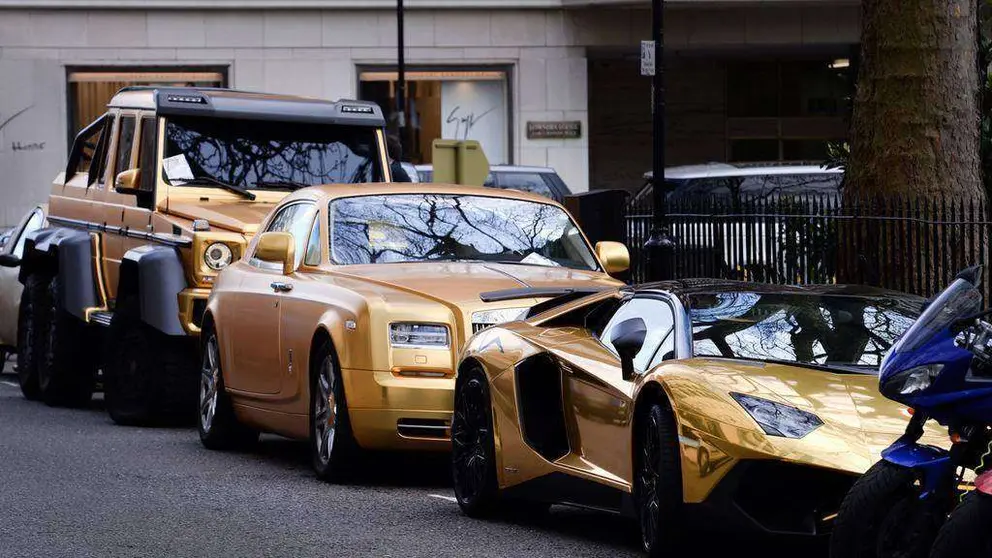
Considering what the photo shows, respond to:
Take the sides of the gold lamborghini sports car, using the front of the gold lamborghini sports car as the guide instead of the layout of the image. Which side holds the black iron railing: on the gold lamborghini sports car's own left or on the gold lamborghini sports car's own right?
on the gold lamborghini sports car's own left

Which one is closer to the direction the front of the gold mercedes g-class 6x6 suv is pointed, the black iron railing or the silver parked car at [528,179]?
the black iron railing

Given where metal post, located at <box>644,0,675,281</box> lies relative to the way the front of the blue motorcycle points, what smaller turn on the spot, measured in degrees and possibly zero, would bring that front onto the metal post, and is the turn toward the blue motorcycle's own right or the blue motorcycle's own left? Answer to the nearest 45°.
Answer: approximately 135° to the blue motorcycle's own right

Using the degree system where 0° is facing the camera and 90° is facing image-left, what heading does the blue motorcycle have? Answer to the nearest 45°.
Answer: approximately 45°

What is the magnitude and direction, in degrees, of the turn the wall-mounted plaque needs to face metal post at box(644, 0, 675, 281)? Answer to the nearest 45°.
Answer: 0° — it already faces it

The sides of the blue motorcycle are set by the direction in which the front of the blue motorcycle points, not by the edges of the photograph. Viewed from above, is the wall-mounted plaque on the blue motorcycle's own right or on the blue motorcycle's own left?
on the blue motorcycle's own right

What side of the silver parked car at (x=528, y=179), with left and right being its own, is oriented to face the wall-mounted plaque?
left

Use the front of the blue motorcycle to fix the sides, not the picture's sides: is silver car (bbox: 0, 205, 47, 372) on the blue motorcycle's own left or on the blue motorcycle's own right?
on the blue motorcycle's own right

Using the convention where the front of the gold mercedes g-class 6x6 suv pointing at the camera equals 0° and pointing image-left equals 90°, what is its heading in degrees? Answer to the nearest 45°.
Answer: approximately 315°

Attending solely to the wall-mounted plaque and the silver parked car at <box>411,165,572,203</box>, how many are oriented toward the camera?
1
